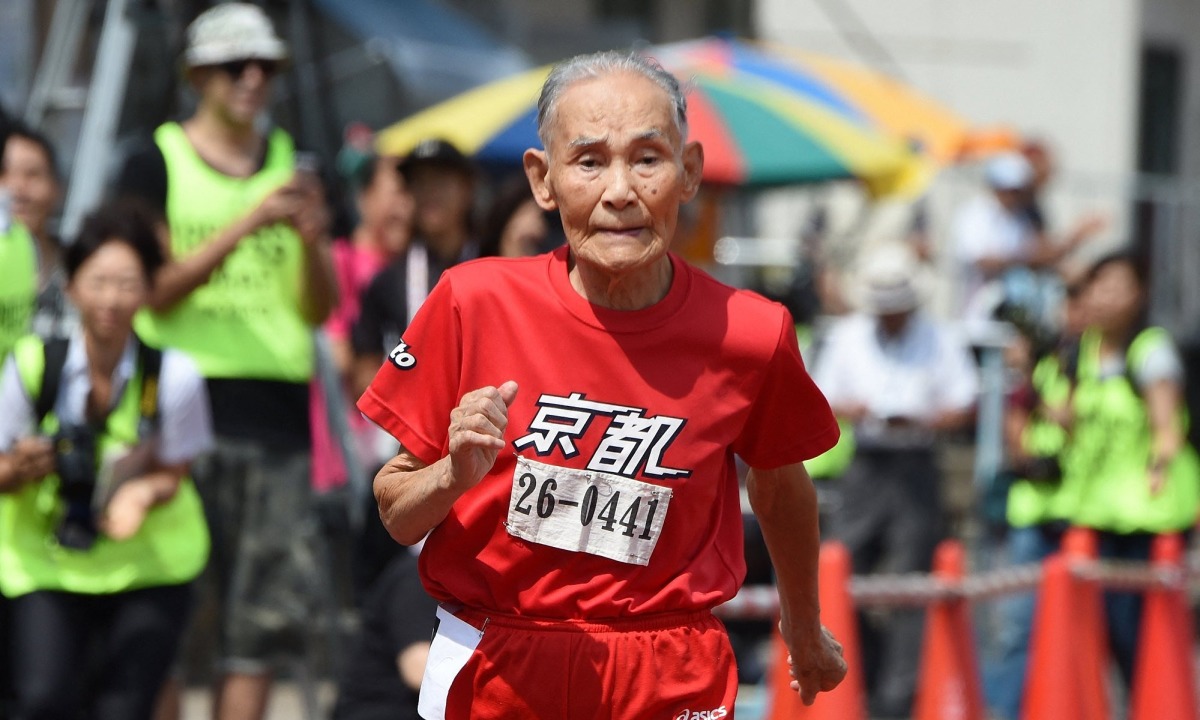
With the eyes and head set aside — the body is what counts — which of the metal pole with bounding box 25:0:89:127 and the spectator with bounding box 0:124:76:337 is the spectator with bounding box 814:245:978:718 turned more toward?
the spectator

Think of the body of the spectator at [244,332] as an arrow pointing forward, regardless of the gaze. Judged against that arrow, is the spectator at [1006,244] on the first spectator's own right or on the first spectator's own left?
on the first spectator's own left

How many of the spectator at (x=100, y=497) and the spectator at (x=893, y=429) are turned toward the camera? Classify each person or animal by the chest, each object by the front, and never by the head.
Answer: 2

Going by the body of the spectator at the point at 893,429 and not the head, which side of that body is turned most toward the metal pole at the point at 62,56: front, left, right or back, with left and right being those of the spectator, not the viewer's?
right

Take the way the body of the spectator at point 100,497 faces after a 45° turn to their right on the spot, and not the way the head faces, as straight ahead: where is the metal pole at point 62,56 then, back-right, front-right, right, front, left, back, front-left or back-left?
back-right

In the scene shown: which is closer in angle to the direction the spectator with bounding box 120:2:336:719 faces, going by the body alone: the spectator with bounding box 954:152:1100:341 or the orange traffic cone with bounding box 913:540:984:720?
the orange traffic cone

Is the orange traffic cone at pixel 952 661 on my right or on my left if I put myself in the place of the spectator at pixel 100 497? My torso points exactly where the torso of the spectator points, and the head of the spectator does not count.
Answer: on my left

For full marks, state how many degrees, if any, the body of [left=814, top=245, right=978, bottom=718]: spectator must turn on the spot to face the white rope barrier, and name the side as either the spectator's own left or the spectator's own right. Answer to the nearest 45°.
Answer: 0° — they already face it

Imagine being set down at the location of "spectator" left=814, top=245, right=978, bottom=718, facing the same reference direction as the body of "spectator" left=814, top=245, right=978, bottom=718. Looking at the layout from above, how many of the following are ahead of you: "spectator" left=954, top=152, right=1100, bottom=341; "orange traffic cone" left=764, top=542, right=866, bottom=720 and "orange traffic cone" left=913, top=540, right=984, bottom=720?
2

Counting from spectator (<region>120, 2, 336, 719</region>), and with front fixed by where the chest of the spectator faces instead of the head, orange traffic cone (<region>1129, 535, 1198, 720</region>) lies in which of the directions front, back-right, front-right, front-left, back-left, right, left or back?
front-left

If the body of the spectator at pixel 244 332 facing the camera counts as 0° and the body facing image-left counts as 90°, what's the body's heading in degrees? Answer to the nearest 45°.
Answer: approximately 315°
